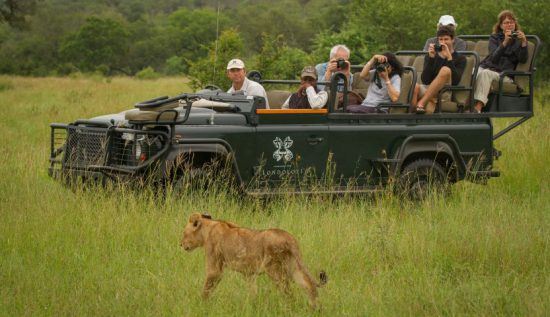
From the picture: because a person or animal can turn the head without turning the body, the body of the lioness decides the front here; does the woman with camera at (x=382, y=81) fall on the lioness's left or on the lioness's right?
on the lioness's right

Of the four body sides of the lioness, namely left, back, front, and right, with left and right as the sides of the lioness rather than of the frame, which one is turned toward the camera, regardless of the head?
left

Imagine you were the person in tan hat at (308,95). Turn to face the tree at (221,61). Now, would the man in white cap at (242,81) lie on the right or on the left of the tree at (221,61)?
left

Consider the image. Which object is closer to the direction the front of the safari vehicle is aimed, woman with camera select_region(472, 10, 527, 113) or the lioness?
the lioness

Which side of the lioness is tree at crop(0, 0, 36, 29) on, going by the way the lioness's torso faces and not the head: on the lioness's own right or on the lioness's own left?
on the lioness's own right

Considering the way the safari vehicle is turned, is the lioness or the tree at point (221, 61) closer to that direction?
the lioness

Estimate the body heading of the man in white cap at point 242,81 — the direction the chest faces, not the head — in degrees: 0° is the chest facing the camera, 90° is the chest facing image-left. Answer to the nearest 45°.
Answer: approximately 45°

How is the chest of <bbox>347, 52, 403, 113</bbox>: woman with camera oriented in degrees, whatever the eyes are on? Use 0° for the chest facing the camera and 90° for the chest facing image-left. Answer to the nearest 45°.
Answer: approximately 45°
